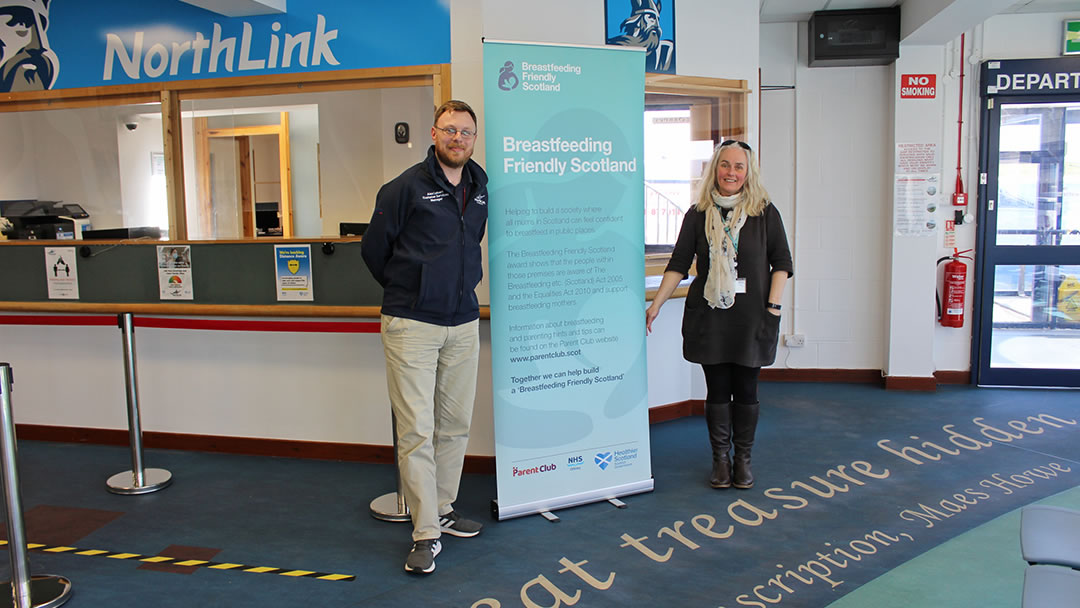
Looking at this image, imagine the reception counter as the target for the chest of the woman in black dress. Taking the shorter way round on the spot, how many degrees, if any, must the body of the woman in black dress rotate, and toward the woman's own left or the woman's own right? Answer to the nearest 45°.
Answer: approximately 90° to the woman's own right

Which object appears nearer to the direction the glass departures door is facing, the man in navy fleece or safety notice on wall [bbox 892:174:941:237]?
the man in navy fleece

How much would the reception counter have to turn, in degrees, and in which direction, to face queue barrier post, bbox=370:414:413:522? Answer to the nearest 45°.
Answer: approximately 45° to its left

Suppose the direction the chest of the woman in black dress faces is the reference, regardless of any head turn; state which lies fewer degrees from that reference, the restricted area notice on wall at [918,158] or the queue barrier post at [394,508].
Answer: the queue barrier post

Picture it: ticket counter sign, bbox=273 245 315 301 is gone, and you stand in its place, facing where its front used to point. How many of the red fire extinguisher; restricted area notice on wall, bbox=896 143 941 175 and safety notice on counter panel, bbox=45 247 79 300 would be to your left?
2
